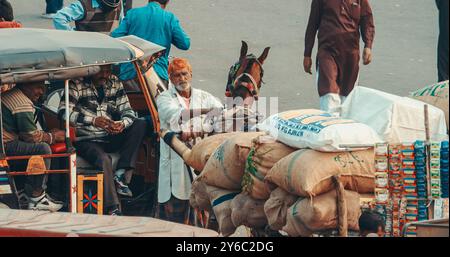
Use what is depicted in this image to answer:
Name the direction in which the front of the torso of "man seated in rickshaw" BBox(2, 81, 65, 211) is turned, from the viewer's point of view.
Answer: to the viewer's right

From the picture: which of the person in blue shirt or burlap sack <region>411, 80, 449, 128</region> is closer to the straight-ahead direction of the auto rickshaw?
the burlap sack

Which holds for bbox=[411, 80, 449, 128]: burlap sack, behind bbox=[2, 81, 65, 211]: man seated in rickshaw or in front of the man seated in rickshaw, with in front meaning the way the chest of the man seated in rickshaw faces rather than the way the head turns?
in front

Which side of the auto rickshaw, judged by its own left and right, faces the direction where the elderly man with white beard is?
front

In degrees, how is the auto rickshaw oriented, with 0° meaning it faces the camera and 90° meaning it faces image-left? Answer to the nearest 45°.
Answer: approximately 270°

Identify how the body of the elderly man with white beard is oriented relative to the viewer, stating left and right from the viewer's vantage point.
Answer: facing the viewer and to the right of the viewer

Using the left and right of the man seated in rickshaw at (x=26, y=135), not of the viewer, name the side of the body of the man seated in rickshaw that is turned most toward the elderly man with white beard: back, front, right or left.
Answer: front
